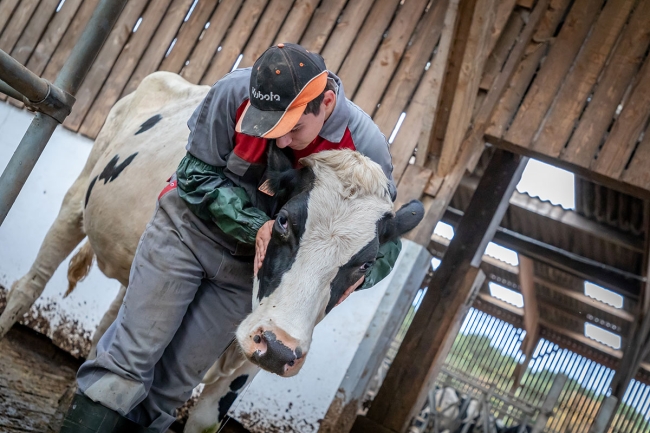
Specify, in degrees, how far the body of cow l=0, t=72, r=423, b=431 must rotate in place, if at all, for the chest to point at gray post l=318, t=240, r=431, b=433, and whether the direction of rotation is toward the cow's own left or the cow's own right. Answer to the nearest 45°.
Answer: approximately 90° to the cow's own left

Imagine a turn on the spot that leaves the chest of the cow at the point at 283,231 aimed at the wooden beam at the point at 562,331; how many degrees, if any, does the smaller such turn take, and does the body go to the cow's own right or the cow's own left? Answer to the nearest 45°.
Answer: approximately 90° to the cow's own left

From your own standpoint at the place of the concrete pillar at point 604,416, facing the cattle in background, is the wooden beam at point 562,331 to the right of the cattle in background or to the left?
right

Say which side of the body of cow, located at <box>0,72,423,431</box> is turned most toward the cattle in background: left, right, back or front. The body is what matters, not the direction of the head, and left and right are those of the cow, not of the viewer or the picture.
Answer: left

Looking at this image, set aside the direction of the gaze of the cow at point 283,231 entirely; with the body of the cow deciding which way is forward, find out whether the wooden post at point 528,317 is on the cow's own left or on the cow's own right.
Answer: on the cow's own left

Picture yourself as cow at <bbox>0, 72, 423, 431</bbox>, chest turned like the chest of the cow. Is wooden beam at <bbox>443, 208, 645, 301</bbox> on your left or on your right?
on your left

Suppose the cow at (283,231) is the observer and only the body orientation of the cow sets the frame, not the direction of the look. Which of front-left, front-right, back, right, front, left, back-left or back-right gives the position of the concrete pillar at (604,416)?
left

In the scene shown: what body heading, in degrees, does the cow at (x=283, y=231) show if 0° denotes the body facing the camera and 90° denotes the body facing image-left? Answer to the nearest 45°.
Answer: approximately 315°
